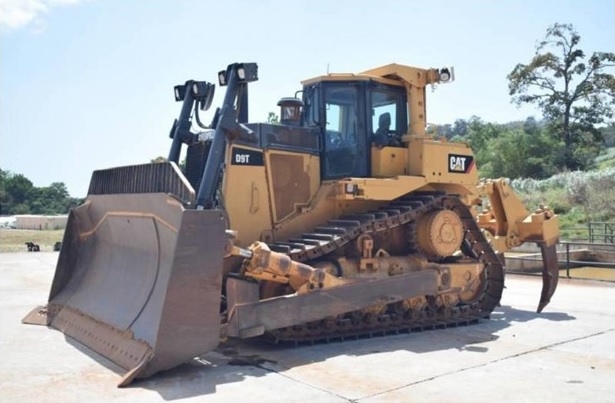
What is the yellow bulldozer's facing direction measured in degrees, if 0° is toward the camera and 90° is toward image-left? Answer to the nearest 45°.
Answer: approximately 45°

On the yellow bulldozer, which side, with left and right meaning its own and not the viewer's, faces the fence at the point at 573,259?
back

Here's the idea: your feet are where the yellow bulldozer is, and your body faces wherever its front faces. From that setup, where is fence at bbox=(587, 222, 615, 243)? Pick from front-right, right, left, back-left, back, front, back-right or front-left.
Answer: back

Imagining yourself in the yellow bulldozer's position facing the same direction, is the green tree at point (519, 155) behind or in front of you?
behind

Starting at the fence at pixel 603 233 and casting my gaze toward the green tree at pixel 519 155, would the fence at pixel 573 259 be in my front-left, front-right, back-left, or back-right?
back-left
